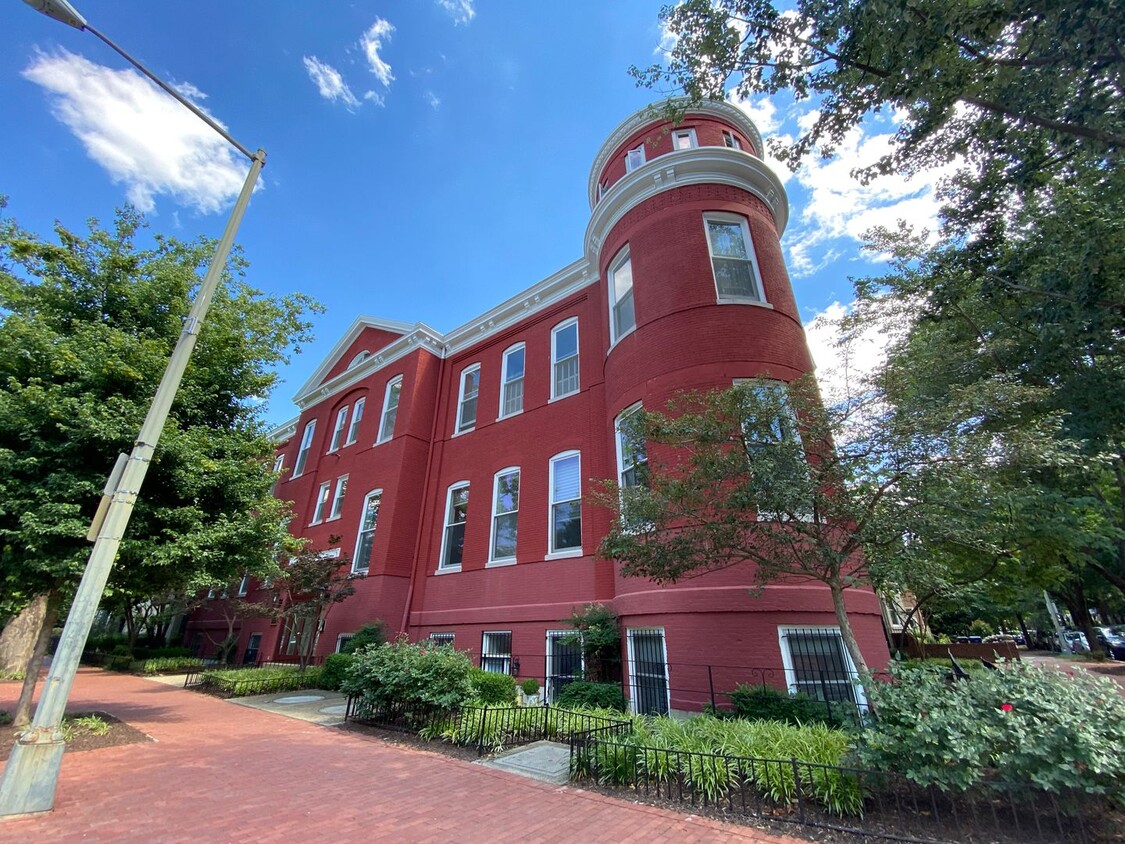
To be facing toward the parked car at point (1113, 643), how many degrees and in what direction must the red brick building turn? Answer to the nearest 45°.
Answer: approximately 180°

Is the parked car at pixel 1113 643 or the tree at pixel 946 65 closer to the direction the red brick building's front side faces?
the tree

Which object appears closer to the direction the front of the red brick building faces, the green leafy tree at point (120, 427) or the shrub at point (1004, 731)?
the green leafy tree

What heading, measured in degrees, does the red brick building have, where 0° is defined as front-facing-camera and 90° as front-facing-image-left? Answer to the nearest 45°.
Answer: approximately 45°

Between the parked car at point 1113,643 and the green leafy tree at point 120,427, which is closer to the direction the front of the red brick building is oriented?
the green leafy tree

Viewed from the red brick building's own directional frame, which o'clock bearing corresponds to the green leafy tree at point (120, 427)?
The green leafy tree is roughly at 1 o'clock from the red brick building.

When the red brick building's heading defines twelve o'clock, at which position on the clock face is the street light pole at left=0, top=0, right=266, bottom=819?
The street light pole is roughly at 12 o'clock from the red brick building.

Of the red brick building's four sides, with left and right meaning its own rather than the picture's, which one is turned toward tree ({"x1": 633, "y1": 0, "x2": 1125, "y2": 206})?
left
